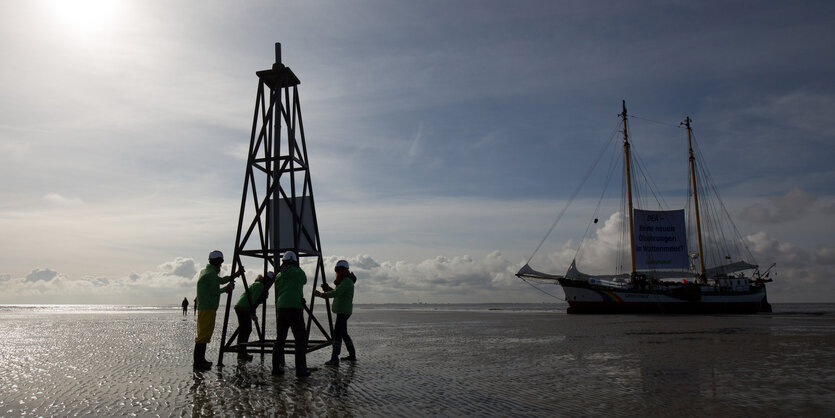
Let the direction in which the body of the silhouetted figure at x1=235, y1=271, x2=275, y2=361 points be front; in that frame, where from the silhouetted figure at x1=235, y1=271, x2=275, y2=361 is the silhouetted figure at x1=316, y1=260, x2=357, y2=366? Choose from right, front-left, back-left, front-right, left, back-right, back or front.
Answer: front-right

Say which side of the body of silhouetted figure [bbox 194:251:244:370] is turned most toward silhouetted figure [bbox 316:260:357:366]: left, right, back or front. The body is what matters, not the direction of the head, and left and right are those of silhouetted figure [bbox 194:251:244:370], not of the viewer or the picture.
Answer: front

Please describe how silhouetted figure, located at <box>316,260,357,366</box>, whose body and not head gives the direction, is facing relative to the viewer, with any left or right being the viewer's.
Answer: facing to the left of the viewer

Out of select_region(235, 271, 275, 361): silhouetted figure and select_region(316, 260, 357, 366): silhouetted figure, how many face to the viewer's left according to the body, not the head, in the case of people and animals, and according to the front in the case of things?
1

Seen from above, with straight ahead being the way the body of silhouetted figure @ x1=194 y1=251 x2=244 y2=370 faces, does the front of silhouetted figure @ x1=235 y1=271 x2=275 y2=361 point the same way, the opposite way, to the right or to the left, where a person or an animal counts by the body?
the same way

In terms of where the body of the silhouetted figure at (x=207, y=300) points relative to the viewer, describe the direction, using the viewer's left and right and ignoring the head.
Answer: facing to the right of the viewer

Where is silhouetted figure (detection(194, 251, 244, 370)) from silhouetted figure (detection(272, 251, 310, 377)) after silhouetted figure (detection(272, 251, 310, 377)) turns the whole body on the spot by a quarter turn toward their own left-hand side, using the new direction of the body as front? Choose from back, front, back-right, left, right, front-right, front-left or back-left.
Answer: front-right

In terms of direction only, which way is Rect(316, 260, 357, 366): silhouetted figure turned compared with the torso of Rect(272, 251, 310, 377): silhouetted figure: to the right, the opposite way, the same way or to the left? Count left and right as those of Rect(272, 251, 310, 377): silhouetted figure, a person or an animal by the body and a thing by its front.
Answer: to the left

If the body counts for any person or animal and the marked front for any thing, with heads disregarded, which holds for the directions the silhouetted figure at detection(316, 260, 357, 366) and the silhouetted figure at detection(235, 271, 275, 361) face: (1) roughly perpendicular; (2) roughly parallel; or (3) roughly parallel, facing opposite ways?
roughly parallel, facing opposite ways

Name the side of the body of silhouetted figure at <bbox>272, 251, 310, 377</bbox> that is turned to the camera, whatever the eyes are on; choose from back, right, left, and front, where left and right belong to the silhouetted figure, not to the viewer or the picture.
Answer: back

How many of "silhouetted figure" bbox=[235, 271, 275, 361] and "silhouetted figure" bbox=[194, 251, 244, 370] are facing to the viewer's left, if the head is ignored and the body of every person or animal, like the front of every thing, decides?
0

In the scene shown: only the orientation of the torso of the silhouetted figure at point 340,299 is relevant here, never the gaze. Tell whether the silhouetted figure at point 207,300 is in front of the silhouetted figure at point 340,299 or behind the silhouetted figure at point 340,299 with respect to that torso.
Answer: in front

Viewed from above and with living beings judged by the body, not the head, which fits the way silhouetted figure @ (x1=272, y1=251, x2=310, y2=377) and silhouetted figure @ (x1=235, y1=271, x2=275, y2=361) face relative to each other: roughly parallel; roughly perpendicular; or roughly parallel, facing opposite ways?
roughly perpendicular

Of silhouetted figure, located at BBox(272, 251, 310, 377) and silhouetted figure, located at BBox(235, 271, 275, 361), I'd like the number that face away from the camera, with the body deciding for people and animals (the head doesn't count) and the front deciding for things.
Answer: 1

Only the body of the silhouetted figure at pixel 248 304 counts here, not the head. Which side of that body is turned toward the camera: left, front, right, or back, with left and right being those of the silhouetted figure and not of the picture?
right
